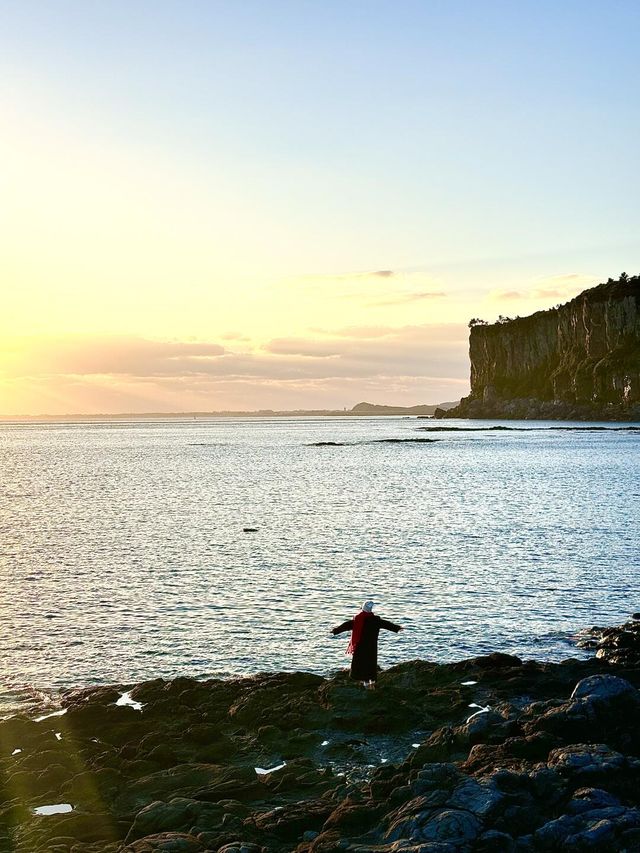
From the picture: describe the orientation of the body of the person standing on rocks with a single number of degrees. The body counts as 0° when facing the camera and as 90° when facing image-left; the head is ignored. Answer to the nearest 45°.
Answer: approximately 180°

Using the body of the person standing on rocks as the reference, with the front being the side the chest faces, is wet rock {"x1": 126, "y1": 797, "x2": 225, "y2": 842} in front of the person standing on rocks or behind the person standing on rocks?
behind

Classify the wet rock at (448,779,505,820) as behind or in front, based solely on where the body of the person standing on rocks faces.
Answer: behind

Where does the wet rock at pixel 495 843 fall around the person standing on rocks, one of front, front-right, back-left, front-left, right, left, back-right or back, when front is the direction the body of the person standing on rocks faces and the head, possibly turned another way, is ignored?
back

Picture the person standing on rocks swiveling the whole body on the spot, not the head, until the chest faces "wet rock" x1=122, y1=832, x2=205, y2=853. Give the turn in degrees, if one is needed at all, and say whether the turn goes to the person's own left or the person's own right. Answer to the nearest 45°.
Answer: approximately 180°

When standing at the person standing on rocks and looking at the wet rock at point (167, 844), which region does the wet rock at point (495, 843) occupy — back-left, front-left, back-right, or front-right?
front-left
